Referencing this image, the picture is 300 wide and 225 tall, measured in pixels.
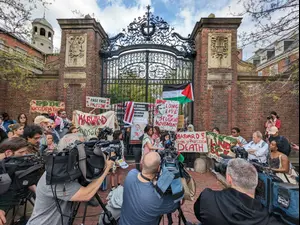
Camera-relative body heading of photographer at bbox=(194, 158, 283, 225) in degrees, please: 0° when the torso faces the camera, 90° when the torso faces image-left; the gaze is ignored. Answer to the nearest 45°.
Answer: approximately 180°

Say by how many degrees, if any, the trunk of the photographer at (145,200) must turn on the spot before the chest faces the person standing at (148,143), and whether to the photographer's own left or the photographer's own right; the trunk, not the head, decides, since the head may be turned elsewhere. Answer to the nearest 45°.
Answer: approximately 45° to the photographer's own left

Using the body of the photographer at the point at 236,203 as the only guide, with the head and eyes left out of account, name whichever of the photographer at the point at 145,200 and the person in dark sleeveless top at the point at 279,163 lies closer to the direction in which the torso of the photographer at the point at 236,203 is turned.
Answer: the person in dark sleeveless top

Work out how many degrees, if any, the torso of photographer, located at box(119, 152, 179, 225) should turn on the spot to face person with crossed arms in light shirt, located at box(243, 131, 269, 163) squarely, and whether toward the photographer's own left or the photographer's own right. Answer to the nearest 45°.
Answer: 0° — they already face them

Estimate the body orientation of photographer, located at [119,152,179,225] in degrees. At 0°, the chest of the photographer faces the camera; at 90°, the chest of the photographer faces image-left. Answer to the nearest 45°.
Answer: approximately 225°

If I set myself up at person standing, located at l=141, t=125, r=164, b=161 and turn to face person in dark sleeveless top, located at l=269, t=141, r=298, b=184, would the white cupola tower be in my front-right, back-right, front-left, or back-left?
back-left

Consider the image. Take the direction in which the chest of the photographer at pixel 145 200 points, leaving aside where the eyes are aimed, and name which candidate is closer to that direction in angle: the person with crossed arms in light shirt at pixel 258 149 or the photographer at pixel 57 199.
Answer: the person with crossed arms in light shirt

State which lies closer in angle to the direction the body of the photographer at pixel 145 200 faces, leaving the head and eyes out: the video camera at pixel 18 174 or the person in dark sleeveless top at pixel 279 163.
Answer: the person in dark sleeveless top

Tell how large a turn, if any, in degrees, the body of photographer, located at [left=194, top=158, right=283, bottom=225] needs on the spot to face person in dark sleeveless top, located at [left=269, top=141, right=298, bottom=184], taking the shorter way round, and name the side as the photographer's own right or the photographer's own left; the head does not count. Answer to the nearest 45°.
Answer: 0° — they already face them
